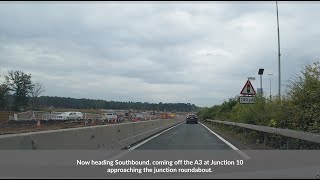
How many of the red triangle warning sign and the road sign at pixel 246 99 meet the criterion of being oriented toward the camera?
2

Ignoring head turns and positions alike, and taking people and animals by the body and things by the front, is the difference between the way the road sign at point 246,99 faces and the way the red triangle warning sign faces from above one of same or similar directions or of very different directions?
same or similar directions

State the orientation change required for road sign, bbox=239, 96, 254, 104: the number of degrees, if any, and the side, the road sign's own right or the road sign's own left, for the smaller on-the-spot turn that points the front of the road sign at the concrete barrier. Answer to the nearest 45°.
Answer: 0° — it already faces it

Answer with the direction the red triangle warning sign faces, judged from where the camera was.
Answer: facing the viewer

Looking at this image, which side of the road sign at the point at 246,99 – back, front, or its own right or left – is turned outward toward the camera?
front
